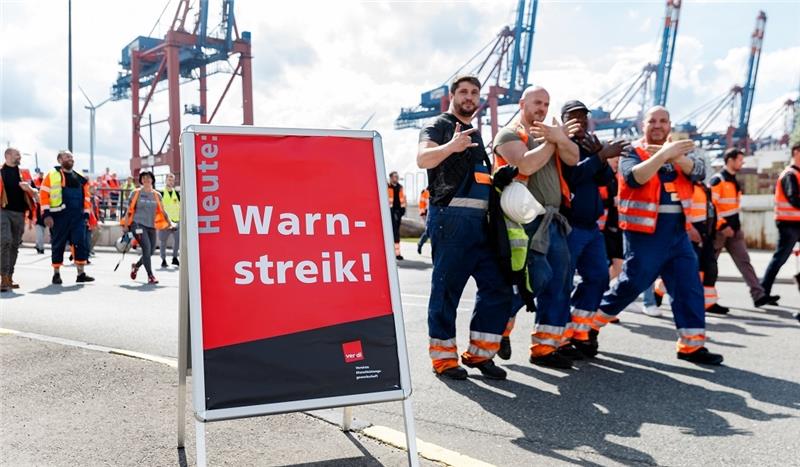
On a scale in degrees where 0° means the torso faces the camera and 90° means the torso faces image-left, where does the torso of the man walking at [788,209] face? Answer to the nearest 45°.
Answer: approximately 270°

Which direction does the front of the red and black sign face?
toward the camera

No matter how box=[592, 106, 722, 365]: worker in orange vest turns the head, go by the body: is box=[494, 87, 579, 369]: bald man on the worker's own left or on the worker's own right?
on the worker's own right

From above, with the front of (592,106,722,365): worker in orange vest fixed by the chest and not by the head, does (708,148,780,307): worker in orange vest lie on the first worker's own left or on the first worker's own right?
on the first worker's own left

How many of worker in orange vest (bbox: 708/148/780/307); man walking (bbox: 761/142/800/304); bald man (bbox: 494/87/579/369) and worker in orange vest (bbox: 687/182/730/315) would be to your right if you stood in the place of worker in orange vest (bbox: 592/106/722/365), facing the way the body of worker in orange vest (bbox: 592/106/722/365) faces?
1

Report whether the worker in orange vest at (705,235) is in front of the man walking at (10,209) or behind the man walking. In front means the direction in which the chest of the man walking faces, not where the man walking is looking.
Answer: in front
